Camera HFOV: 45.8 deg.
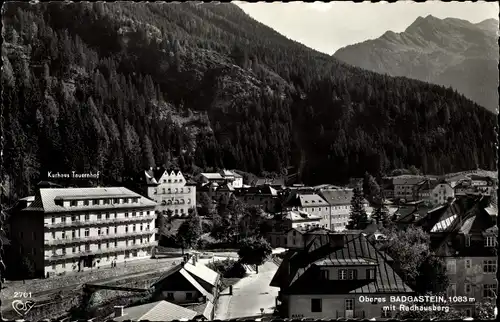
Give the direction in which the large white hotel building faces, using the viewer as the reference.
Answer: facing the viewer and to the right of the viewer

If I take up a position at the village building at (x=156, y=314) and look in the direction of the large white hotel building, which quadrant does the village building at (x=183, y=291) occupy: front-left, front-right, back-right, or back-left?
front-right

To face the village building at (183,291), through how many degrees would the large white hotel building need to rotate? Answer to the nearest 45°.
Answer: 0° — it already faces it

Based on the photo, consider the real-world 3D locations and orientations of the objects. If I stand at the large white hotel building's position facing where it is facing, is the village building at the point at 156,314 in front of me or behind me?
in front

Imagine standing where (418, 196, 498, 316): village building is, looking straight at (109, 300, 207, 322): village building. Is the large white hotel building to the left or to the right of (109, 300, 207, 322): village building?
right

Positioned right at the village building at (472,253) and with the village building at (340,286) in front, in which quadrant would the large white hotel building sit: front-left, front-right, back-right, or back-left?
front-right
